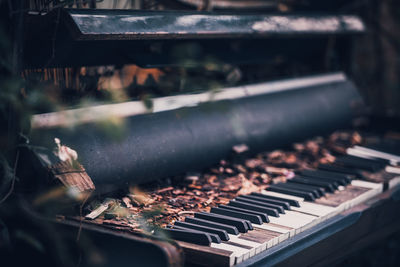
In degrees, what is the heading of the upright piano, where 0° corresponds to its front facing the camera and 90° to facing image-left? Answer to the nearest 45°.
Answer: approximately 315°
